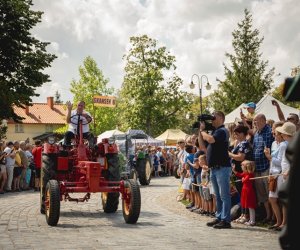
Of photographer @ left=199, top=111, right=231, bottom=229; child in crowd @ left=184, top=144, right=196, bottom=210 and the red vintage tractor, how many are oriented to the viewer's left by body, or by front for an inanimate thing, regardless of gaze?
2

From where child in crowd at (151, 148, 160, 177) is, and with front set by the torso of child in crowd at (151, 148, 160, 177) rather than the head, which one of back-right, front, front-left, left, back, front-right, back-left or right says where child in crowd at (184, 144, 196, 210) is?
front

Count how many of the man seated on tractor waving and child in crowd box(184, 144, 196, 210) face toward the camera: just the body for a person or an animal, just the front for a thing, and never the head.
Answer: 1

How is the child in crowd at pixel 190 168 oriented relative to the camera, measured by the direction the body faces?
to the viewer's left

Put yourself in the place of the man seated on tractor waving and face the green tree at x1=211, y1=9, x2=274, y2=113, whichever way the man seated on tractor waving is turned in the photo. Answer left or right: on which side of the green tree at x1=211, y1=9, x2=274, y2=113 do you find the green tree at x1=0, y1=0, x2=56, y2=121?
left

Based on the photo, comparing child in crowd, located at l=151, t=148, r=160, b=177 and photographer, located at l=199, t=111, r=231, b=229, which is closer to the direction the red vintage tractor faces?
the photographer

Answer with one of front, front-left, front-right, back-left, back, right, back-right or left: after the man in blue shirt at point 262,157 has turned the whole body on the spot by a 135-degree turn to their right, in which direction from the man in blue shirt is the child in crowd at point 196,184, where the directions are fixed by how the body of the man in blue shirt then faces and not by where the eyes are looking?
left

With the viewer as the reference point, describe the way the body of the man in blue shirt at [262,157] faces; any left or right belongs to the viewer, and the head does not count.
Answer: facing to the left of the viewer

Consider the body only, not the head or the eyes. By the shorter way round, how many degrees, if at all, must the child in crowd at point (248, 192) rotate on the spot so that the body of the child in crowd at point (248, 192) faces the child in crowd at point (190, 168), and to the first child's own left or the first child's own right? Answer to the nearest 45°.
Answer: approximately 45° to the first child's own right

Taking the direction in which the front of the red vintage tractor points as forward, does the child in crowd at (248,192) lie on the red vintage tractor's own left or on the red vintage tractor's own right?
on the red vintage tractor's own left

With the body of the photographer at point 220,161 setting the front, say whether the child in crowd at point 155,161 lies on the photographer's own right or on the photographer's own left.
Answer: on the photographer's own right

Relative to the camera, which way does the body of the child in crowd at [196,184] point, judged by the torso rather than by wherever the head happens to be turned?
to the viewer's left

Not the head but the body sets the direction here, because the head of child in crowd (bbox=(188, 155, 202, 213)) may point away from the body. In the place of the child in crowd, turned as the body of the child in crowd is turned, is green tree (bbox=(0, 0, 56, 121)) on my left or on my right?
on my right
